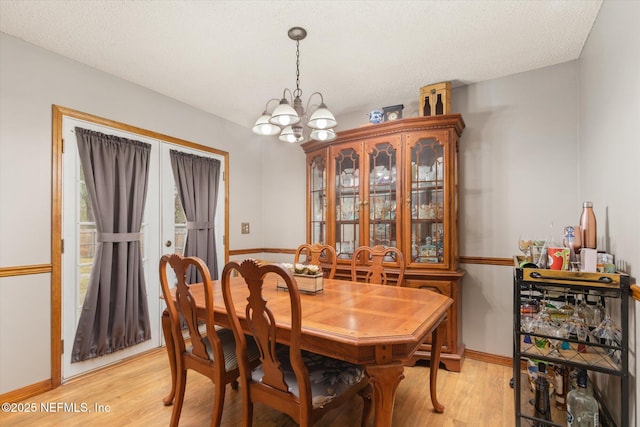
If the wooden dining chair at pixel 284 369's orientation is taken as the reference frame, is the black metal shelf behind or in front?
in front

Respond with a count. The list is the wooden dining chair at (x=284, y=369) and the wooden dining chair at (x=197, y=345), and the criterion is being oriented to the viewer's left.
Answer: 0

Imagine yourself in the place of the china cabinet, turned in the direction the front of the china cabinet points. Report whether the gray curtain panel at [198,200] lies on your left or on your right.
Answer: on your right

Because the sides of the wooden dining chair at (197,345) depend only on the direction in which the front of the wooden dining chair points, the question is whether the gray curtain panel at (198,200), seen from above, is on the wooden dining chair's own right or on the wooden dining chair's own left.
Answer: on the wooden dining chair's own left

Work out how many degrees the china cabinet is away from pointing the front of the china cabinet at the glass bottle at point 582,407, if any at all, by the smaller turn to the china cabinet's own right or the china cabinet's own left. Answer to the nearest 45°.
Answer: approximately 90° to the china cabinet's own left

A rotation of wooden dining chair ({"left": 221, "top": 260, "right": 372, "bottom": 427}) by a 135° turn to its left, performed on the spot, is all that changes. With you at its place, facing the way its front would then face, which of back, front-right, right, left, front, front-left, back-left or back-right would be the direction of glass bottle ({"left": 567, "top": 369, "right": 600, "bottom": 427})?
back

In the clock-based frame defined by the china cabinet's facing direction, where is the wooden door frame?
The wooden door frame is roughly at 1 o'clock from the china cabinet.

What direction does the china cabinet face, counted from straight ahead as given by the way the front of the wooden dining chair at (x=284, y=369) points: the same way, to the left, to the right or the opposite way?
the opposite way

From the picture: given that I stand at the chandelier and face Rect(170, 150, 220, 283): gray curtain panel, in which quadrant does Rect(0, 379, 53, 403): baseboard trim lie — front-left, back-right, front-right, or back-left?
front-left

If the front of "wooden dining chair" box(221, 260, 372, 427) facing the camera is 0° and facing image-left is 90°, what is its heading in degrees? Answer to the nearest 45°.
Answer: approximately 225°

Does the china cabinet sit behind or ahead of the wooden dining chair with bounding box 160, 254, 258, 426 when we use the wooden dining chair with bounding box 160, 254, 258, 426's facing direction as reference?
ahead

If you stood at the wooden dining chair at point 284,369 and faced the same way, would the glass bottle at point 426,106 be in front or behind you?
in front

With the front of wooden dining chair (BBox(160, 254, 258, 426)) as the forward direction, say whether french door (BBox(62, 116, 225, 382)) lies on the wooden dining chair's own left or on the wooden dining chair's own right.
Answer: on the wooden dining chair's own left

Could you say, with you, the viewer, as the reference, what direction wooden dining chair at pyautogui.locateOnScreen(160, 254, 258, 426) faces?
facing away from the viewer and to the right of the viewer

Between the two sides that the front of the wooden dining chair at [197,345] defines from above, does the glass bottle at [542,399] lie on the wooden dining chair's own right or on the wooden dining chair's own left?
on the wooden dining chair's own right

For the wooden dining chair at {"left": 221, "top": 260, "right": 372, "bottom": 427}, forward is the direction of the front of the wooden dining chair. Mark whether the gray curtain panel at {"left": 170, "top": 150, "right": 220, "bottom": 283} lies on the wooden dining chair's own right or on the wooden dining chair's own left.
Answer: on the wooden dining chair's own left

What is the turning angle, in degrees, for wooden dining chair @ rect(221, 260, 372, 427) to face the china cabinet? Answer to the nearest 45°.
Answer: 0° — it already faces it

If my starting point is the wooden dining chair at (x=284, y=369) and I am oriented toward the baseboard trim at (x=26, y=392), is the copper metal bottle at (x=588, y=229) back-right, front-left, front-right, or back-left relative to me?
back-right
